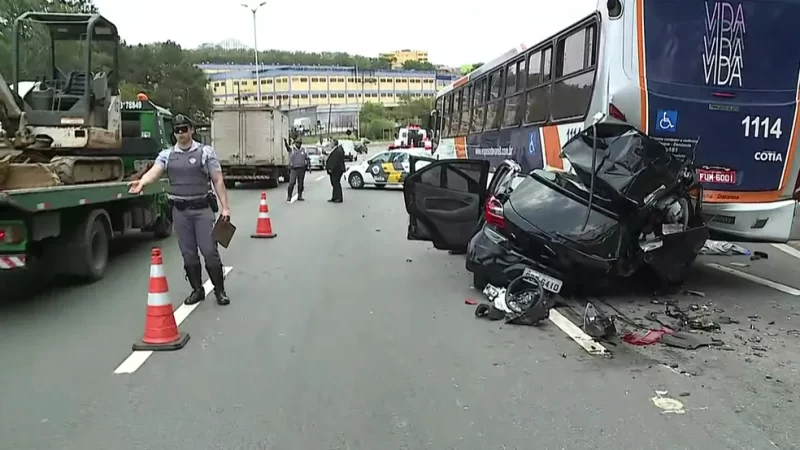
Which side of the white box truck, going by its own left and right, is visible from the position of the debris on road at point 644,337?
back

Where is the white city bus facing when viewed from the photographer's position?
facing away from the viewer and to the left of the viewer

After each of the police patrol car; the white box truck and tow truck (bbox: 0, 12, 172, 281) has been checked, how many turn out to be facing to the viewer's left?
1

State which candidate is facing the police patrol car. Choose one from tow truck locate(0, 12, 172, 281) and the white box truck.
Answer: the tow truck

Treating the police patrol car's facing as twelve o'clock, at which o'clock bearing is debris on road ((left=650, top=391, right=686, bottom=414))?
The debris on road is roughly at 9 o'clock from the police patrol car.

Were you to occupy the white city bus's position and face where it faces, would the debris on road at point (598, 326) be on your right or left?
on your left

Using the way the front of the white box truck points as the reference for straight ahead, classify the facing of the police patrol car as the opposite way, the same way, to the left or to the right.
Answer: to the left

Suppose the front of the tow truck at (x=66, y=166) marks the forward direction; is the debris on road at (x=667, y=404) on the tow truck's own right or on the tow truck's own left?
on the tow truck's own right

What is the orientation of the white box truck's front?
away from the camera

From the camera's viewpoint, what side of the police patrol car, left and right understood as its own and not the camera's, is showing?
left

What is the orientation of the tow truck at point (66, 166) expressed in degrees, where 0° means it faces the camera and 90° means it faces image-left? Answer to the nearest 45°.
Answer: approximately 225°

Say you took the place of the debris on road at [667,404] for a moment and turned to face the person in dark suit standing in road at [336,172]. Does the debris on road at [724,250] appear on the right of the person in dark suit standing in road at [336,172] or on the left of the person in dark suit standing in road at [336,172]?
right

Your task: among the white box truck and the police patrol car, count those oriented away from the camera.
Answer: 1

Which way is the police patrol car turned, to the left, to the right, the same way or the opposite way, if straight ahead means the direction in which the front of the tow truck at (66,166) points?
to the left

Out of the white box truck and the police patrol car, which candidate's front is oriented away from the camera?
the white box truck

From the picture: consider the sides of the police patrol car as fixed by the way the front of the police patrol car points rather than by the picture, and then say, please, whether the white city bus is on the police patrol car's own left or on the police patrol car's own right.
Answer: on the police patrol car's own left
